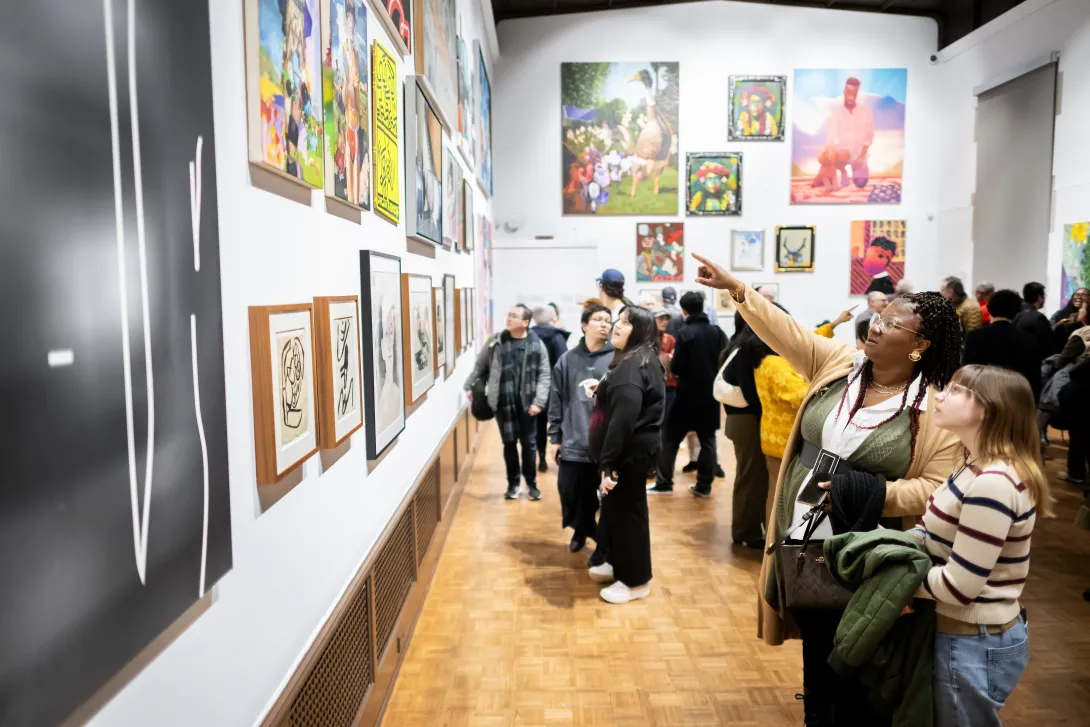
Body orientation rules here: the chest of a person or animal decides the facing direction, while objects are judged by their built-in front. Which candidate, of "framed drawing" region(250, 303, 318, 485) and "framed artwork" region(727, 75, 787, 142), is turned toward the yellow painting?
the framed artwork

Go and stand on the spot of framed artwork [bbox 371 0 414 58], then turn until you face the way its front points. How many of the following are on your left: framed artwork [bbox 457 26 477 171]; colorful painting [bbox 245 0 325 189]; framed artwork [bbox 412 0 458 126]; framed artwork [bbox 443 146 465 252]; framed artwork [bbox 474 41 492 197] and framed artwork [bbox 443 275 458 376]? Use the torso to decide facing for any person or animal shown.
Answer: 5

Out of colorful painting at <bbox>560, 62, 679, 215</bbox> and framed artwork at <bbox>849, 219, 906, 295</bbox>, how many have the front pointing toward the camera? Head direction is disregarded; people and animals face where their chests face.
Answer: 2

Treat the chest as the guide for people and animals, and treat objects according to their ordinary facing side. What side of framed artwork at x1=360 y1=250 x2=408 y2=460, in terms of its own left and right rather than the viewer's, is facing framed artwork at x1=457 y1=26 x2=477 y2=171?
left

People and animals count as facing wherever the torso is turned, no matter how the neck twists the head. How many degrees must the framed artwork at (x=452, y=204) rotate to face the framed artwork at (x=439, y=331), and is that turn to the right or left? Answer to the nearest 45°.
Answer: approximately 90° to its right

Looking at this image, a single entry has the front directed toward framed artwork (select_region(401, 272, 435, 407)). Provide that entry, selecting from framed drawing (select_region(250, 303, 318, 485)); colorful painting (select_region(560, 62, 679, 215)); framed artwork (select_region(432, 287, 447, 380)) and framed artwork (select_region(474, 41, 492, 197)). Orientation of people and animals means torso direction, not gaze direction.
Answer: the colorful painting

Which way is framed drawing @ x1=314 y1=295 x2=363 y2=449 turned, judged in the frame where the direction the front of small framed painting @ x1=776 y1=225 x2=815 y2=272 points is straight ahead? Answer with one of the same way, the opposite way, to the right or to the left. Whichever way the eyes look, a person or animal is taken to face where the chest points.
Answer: to the left

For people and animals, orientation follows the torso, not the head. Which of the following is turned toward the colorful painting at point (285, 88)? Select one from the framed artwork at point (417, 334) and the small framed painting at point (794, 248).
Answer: the small framed painting

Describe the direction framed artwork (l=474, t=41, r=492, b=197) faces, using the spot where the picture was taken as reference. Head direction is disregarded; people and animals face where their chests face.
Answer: facing to the right of the viewer

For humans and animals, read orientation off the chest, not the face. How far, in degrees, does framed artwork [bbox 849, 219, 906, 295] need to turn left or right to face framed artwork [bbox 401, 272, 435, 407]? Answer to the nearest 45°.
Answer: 0° — it already faces it

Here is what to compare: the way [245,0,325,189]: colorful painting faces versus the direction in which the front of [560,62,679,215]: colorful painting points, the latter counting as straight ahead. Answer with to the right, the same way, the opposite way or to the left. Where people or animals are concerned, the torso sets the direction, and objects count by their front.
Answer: to the left
